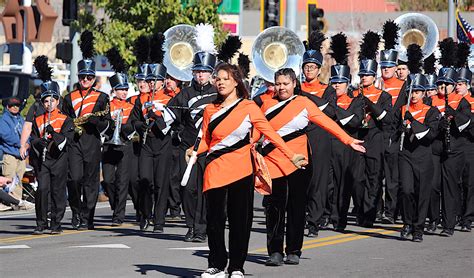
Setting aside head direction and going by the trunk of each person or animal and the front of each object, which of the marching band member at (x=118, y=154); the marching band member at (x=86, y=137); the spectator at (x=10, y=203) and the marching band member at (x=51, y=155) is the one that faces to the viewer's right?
the spectator

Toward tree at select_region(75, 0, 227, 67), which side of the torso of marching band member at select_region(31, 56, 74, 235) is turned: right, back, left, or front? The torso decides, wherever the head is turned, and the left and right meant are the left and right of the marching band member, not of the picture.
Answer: back

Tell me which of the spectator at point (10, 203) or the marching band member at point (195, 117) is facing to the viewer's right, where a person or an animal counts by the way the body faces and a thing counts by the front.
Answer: the spectator

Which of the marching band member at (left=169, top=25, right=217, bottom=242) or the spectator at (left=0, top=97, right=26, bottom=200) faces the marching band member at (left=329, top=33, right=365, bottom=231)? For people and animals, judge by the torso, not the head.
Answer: the spectator

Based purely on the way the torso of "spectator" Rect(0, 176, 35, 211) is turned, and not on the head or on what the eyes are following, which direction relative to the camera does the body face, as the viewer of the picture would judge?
to the viewer's right

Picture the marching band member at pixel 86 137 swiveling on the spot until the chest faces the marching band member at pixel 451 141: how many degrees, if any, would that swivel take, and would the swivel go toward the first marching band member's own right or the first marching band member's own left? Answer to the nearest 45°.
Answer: approximately 90° to the first marching band member's own left

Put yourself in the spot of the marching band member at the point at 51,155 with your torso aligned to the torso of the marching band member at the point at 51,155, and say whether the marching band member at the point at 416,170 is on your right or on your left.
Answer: on your left

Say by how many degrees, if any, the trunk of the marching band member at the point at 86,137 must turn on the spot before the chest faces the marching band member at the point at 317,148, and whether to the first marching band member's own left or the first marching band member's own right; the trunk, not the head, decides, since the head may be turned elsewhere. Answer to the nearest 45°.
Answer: approximately 45° to the first marching band member's own left
